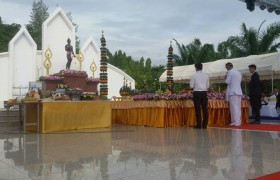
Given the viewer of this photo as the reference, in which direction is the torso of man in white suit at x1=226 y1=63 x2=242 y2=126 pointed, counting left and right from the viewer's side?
facing away from the viewer and to the left of the viewer

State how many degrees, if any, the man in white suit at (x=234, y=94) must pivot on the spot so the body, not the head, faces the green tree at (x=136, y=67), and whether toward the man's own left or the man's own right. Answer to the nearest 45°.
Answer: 0° — they already face it

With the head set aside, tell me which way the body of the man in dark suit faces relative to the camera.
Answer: to the viewer's left

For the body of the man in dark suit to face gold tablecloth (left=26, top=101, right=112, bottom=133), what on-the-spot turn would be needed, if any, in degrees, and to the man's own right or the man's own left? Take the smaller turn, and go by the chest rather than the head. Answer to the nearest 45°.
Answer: approximately 45° to the man's own left

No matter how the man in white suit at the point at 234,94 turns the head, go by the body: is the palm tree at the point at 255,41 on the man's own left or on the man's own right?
on the man's own right
